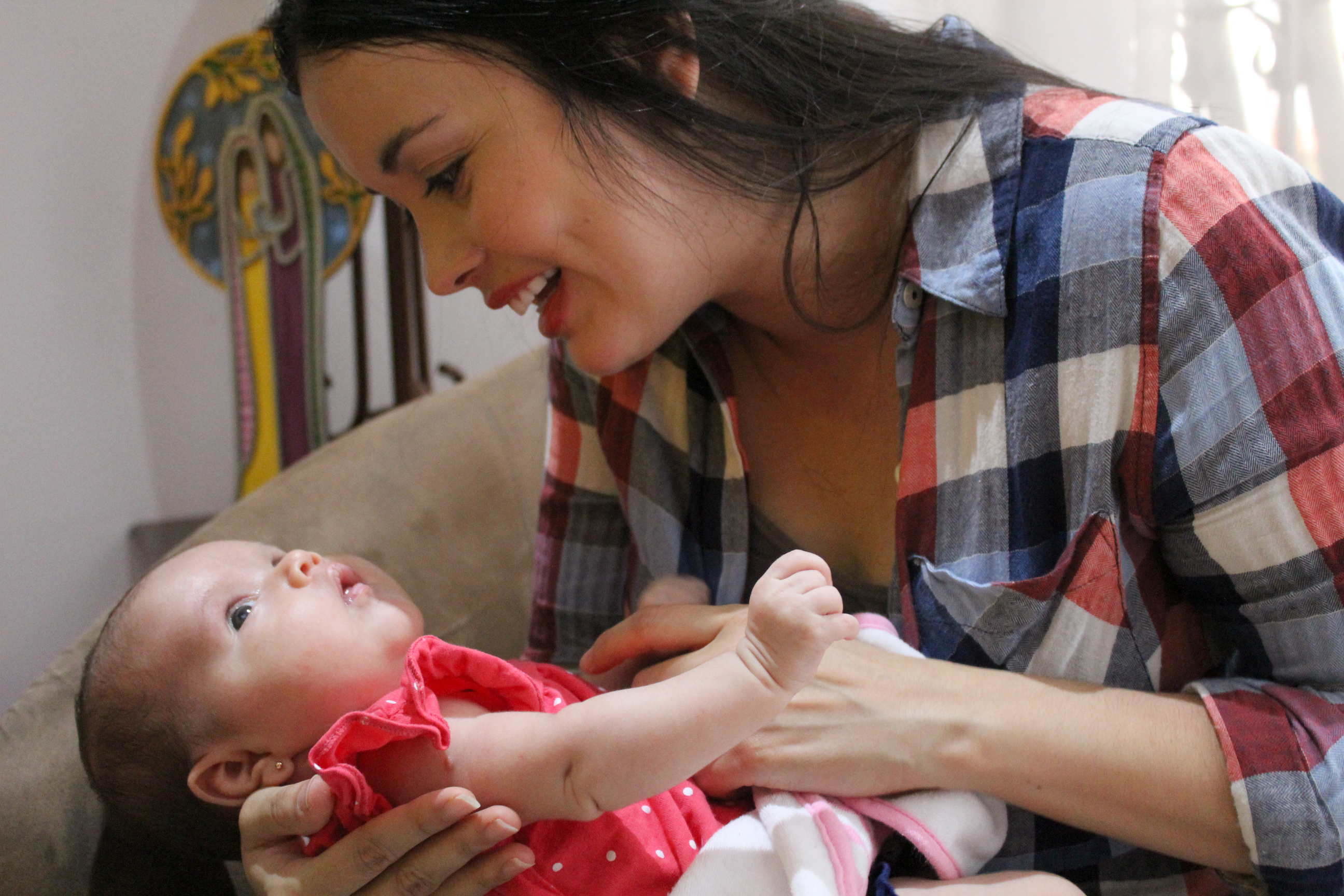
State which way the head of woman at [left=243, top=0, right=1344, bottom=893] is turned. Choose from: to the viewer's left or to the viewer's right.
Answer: to the viewer's left

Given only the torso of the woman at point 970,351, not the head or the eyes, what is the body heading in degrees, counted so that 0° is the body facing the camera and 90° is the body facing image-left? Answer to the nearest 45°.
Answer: approximately 45°
